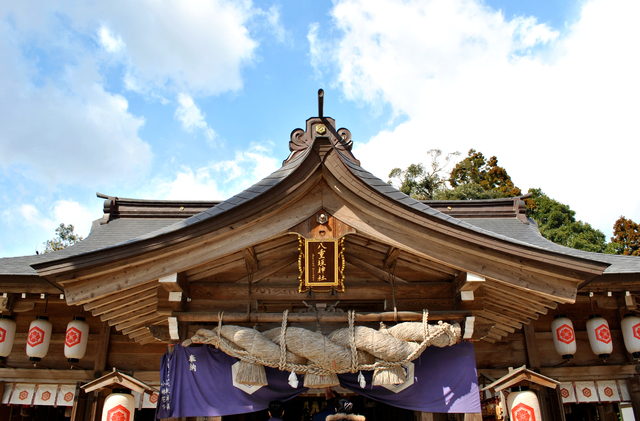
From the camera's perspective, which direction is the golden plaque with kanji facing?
toward the camera

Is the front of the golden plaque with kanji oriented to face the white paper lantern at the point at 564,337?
no

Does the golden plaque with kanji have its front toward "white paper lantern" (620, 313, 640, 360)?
no

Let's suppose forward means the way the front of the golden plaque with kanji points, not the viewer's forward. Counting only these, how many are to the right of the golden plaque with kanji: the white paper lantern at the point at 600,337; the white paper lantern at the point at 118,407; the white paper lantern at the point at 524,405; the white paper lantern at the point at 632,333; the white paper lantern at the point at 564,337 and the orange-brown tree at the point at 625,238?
1

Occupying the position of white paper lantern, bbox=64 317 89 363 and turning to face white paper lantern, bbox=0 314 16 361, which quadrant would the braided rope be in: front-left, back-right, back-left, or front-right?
back-left

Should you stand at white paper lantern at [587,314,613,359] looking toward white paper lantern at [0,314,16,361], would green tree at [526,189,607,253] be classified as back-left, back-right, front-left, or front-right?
back-right

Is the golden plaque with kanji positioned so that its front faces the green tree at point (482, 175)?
no

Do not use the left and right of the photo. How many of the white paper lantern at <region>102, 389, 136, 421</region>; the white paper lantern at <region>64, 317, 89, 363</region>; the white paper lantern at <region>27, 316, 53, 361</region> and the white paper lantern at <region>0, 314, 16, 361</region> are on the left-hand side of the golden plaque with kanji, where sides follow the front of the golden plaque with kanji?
0

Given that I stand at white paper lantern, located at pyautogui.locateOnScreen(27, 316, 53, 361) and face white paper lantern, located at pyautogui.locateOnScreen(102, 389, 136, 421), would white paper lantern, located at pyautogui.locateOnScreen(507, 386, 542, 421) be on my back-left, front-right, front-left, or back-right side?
front-left

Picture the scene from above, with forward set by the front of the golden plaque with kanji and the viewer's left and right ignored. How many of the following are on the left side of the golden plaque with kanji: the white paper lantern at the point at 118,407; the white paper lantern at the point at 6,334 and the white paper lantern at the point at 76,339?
0

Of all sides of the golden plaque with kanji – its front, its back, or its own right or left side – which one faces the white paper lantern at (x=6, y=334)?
right

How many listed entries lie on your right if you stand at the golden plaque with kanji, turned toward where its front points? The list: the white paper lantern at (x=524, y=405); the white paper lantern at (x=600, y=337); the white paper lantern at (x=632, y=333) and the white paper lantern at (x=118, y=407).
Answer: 1

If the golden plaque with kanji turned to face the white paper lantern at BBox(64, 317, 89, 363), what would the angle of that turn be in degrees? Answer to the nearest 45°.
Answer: approximately 135° to its right

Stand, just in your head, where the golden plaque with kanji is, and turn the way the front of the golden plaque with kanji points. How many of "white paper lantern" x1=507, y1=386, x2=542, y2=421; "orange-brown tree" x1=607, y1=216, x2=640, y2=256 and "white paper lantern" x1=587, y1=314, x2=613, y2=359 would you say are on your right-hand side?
0

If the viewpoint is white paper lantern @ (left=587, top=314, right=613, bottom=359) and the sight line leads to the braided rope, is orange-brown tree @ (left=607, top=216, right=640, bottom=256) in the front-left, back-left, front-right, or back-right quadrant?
back-right

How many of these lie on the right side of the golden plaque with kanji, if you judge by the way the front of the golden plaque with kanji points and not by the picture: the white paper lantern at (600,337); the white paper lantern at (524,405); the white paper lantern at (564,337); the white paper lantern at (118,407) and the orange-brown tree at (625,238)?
1
